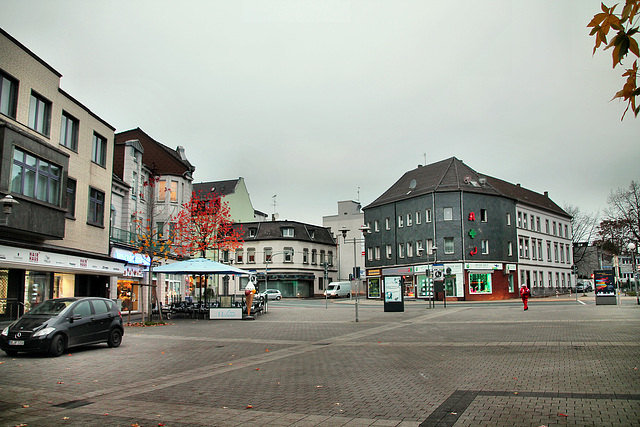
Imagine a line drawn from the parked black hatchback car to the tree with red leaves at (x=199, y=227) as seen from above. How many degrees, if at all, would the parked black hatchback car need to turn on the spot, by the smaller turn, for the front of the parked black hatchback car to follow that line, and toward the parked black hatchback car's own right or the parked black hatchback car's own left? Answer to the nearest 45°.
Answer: approximately 135° to the parked black hatchback car's own right

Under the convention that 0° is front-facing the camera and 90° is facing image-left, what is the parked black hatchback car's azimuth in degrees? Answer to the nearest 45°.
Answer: approximately 45°

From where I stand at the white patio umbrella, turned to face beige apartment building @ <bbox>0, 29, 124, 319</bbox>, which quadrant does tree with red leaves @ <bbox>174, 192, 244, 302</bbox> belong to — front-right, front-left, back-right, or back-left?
back-right

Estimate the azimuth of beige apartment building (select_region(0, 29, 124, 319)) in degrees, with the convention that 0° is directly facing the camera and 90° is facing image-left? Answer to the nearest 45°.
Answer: approximately 315°

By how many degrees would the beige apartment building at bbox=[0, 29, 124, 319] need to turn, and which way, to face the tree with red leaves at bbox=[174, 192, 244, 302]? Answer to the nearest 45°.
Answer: approximately 90° to its left

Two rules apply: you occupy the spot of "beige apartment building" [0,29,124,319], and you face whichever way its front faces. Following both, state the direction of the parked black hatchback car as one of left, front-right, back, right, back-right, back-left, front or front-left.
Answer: front-right

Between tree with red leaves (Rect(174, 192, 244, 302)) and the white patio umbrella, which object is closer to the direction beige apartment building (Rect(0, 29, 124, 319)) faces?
the white patio umbrella
